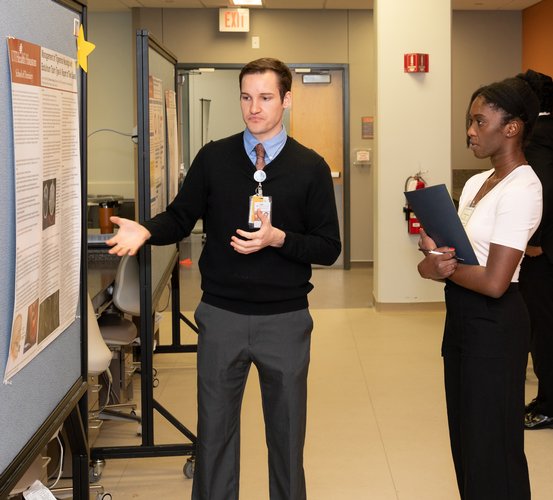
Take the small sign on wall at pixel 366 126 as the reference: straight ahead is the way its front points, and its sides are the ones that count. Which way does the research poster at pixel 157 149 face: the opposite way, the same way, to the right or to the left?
to the left

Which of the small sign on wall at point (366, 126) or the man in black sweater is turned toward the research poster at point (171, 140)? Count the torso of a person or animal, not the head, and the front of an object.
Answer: the small sign on wall

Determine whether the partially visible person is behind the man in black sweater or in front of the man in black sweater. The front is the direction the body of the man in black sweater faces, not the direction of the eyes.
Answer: behind

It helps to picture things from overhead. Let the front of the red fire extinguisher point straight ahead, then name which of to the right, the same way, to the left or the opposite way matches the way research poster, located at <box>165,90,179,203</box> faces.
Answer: to the left

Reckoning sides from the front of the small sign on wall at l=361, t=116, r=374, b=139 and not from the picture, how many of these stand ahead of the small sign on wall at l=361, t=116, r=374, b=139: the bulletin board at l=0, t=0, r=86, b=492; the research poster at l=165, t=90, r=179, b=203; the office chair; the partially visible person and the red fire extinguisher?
5

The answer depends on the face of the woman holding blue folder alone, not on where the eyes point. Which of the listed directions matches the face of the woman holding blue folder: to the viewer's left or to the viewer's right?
to the viewer's left

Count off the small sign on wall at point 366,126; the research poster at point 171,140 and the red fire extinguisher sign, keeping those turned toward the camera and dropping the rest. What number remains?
2

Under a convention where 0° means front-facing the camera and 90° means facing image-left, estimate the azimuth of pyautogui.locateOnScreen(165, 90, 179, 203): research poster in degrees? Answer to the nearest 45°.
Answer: approximately 270°

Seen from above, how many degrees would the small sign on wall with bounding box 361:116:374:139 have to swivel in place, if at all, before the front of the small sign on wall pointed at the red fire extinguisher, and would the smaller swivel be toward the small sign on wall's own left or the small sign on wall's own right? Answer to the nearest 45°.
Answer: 0° — it already faces it

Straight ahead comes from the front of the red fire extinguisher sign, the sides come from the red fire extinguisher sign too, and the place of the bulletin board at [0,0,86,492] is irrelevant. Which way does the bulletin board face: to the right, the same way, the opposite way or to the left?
to the left

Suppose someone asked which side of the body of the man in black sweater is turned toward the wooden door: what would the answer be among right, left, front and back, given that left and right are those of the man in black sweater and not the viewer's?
back

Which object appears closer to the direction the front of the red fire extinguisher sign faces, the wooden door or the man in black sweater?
the man in black sweater

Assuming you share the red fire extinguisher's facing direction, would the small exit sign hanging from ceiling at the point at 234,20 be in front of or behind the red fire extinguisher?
behind
